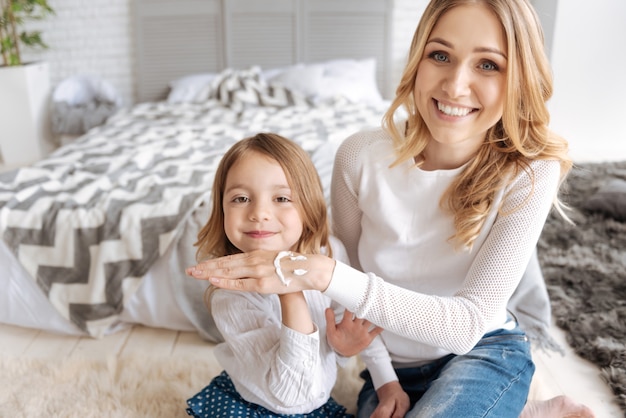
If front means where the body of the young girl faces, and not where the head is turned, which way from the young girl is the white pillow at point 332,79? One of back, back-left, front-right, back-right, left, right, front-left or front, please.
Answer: back

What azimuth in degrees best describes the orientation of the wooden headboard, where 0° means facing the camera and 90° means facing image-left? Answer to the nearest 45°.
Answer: approximately 0°

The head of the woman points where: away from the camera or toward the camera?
toward the camera

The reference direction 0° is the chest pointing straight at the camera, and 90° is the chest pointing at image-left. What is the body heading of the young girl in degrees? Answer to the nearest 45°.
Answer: approximately 0°

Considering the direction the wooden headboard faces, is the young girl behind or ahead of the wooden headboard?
ahead

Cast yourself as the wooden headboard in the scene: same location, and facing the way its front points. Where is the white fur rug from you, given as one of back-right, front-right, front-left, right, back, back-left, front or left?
front

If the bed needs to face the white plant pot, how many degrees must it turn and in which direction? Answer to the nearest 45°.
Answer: approximately 90° to its right

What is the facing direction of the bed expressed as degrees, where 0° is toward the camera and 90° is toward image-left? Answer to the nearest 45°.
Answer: approximately 45°

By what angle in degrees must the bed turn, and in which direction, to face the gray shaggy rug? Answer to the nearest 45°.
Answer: approximately 90° to its left

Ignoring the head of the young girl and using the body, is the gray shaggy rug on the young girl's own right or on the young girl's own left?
on the young girl's own left

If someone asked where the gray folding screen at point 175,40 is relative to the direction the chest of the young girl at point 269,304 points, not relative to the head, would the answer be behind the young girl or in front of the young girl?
behind

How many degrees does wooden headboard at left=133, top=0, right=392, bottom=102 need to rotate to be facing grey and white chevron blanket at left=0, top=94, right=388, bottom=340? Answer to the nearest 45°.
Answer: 0° — it already faces it

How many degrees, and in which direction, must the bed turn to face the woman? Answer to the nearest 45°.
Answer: approximately 45° to its left

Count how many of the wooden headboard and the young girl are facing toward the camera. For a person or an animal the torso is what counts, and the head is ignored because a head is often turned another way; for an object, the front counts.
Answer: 2

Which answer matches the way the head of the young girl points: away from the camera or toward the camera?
toward the camera

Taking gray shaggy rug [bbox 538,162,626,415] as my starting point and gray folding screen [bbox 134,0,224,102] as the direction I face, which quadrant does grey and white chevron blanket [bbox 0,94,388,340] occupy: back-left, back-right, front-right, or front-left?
front-left

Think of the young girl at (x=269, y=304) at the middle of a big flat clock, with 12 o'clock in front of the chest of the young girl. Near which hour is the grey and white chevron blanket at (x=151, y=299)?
The grey and white chevron blanket is roughly at 5 o'clock from the young girl.
